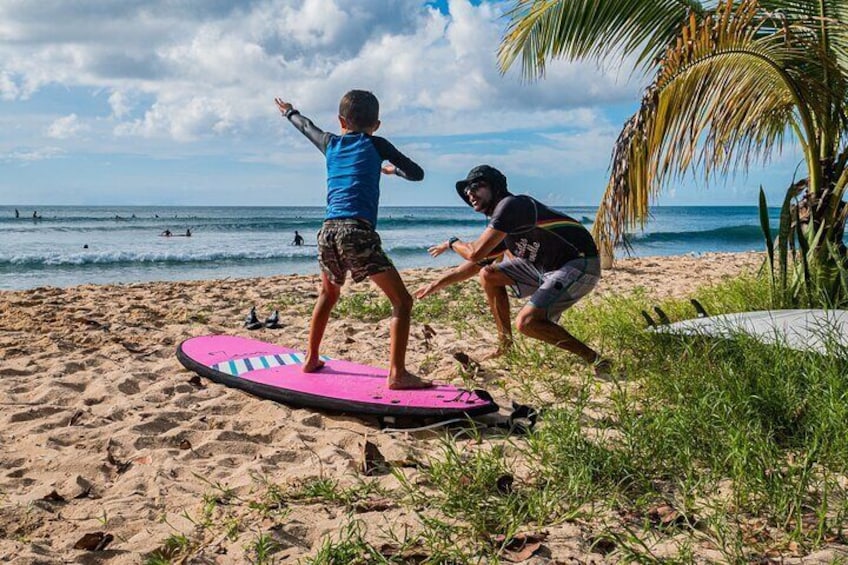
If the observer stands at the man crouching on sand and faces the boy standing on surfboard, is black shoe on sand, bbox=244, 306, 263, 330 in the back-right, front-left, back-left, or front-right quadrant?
front-right

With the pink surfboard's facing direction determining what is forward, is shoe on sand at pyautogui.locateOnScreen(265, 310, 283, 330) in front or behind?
in front

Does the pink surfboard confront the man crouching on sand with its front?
no

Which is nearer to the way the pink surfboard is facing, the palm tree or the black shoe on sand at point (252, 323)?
the black shoe on sand

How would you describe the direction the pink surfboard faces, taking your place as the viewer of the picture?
facing away from the viewer and to the left of the viewer

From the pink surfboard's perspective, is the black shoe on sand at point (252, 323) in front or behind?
in front

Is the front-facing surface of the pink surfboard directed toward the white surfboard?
no

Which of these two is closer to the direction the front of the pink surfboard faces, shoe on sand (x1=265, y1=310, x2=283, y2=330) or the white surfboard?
the shoe on sand

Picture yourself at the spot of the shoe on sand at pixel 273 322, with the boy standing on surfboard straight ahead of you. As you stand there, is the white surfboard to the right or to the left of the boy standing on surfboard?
left

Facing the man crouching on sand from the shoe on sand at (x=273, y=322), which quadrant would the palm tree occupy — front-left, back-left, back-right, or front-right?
front-left

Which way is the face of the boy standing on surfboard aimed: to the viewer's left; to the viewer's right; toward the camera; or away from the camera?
away from the camera

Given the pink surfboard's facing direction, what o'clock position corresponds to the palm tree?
The palm tree is roughly at 4 o'clock from the pink surfboard.

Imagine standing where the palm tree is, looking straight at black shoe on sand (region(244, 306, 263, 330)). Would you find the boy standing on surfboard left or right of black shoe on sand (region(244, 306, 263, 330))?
left
